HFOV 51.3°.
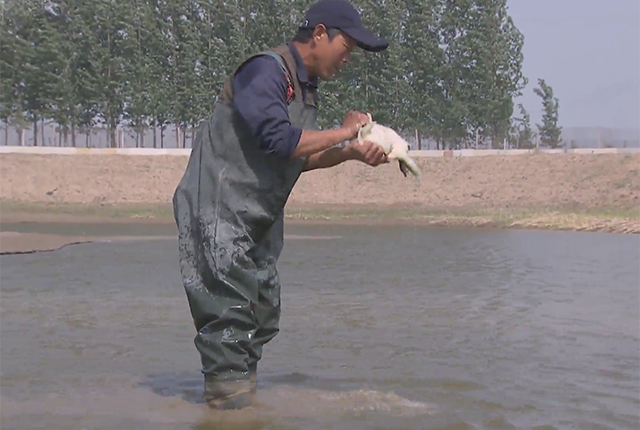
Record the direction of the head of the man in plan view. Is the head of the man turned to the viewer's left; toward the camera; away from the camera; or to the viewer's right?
to the viewer's right

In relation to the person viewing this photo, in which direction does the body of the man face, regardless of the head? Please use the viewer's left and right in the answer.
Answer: facing to the right of the viewer
